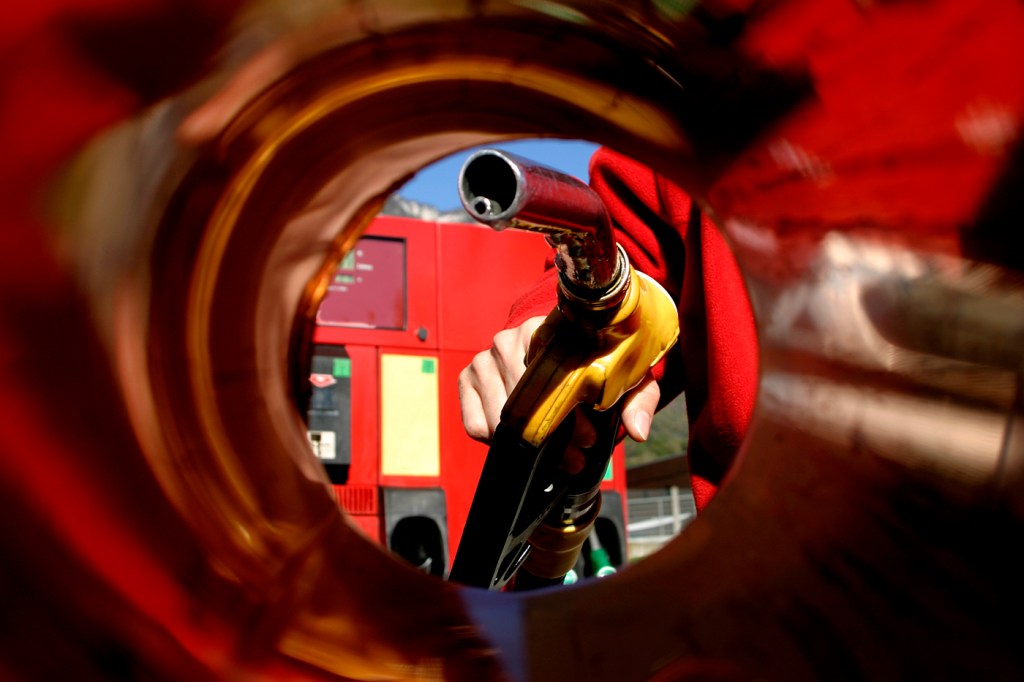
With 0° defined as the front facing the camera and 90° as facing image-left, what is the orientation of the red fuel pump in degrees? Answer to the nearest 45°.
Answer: approximately 0°

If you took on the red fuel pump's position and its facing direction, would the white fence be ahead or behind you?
behind
